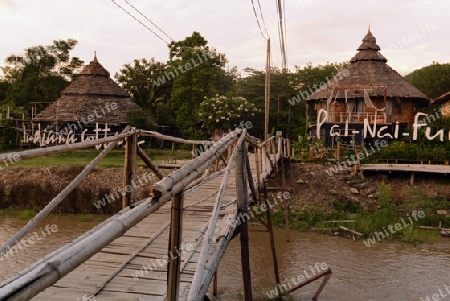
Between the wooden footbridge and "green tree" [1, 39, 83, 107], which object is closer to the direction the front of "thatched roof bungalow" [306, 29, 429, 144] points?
the wooden footbridge

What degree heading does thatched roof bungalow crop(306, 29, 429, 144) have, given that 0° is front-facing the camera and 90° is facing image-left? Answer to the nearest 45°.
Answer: approximately 0°

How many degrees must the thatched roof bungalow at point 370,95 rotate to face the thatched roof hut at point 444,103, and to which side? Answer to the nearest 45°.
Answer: approximately 90° to its left

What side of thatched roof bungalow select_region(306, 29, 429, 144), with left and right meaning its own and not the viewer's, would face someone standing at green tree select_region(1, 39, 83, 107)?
right

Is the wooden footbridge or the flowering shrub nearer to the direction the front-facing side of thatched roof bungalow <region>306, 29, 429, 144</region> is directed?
the wooden footbridge

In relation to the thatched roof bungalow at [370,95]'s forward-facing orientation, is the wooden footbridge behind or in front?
in front

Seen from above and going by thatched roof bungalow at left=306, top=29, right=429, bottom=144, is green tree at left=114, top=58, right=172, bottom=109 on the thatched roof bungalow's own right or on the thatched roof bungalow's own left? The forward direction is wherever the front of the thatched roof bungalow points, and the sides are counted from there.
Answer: on the thatched roof bungalow's own right

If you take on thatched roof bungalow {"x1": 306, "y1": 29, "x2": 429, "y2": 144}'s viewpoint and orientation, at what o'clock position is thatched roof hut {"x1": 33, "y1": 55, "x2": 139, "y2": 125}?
The thatched roof hut is roughly at 3 o'clock from the thatched roof bungalow.

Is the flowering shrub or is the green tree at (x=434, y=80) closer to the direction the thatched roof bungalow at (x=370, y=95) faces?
the flowering shrub
